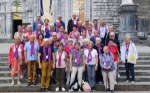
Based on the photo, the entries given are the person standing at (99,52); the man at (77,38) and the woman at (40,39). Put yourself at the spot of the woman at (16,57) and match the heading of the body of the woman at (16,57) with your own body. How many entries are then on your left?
3

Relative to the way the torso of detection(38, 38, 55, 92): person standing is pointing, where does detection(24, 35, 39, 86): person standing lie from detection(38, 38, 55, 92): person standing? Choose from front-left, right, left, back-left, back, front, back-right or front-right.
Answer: back-right

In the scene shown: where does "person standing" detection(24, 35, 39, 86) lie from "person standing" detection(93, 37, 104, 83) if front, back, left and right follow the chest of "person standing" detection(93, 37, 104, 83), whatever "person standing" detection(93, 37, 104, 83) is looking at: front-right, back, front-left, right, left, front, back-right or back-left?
right

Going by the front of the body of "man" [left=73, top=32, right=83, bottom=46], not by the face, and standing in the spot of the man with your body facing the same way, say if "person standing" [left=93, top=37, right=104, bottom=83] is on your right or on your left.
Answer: on your left
